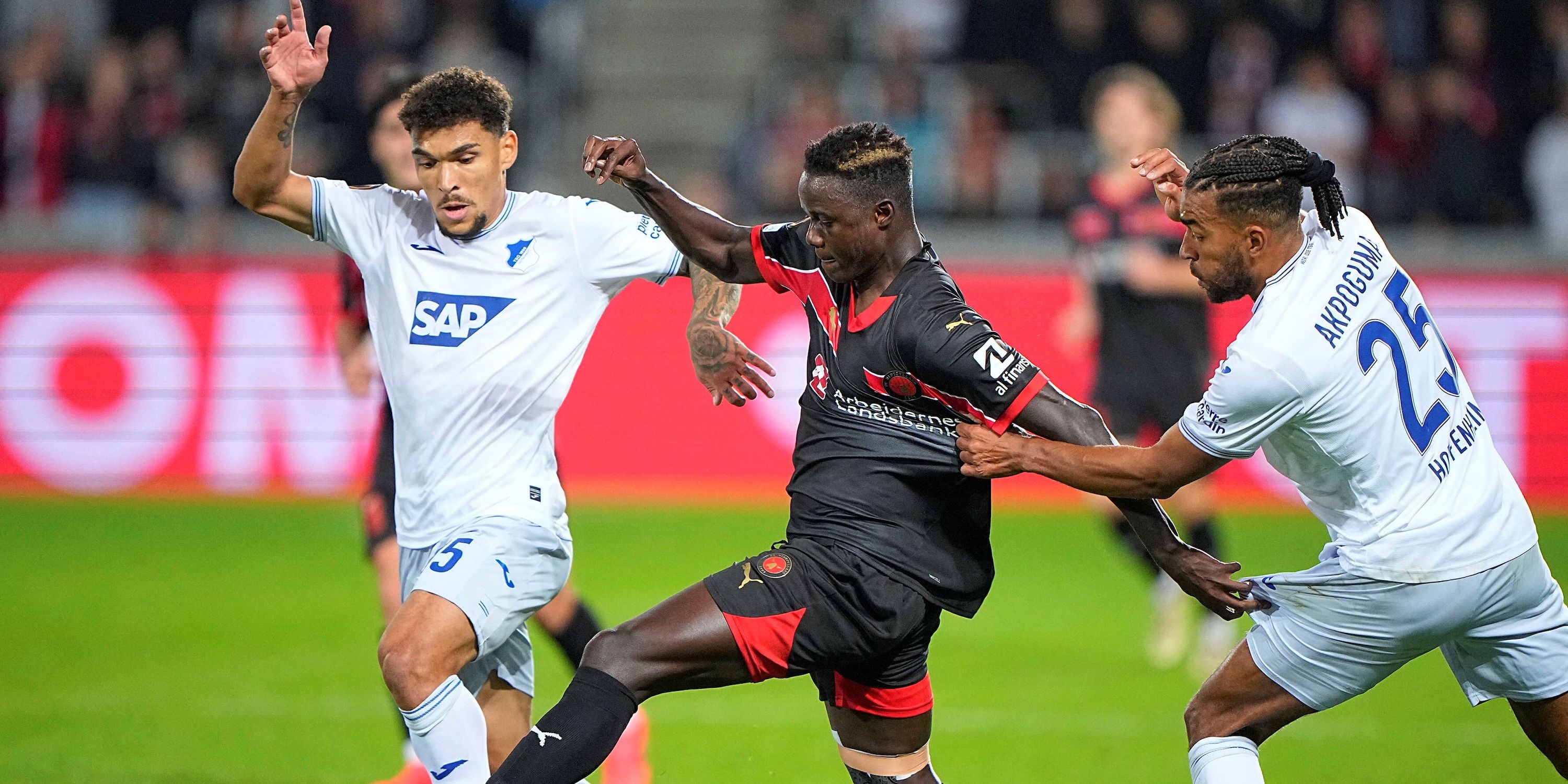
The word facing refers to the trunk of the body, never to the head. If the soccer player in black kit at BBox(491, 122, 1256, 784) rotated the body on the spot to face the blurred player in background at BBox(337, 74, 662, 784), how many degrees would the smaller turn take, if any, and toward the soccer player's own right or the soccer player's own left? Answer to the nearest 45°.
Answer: approximately 90° to the soccer player's own right

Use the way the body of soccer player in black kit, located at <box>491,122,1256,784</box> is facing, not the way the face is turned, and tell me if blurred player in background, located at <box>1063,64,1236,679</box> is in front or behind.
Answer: behind

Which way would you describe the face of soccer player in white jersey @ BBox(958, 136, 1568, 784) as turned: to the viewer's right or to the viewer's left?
to the viewer's left
